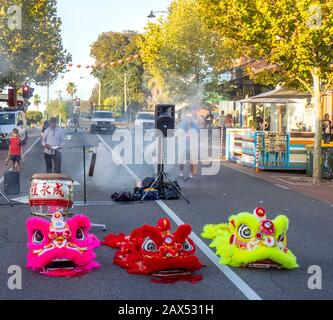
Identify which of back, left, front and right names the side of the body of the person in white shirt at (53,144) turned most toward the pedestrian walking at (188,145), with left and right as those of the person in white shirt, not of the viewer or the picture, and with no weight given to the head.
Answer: left

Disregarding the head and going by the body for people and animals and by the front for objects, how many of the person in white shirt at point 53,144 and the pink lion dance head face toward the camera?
2

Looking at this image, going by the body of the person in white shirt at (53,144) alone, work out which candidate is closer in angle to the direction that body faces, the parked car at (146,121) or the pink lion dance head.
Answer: the pink lion dance head

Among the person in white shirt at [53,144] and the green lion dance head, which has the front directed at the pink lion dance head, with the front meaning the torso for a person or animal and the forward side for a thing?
the person in white shirt

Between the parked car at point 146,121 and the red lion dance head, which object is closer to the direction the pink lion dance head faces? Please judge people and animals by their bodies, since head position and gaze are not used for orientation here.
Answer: the red lion dance head

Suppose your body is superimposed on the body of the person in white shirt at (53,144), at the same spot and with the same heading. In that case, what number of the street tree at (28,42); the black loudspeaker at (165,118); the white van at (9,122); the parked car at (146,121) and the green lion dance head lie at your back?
3

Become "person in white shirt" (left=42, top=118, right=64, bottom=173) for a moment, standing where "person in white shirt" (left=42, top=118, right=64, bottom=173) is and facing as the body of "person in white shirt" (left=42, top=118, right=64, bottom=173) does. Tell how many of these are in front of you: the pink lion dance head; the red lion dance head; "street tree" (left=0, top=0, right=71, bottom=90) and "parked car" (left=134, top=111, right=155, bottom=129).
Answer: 2

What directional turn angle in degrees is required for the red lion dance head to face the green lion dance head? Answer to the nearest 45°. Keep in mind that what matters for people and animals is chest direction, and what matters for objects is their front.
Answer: approximately 45° to its left

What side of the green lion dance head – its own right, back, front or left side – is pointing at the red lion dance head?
right

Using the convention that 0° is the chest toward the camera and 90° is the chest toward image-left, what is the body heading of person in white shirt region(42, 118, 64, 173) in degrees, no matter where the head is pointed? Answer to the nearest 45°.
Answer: approximately 0°

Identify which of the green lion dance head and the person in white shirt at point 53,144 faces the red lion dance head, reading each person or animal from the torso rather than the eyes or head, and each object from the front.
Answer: the person in white shirt

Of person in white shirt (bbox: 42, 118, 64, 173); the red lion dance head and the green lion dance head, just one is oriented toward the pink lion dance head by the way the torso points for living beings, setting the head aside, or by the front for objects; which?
the person in white shirt
